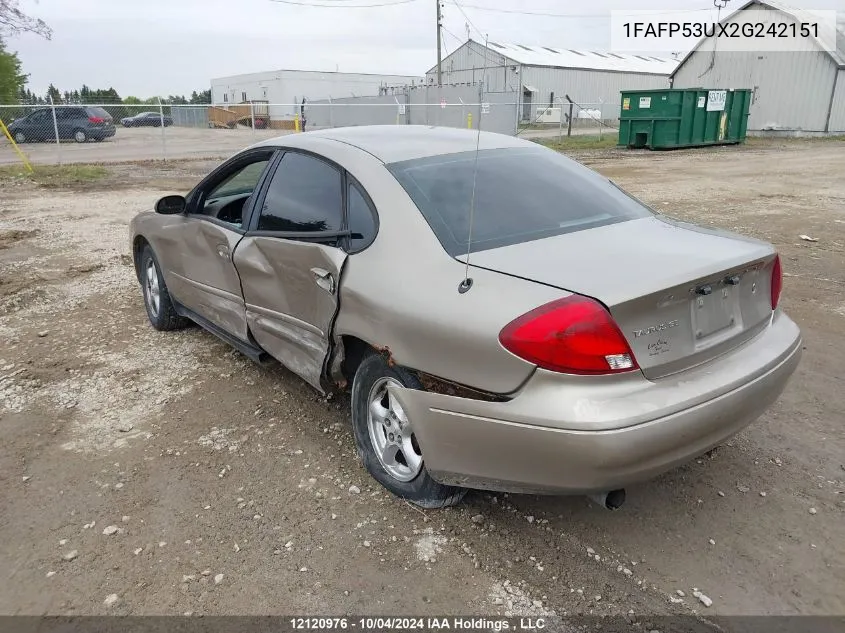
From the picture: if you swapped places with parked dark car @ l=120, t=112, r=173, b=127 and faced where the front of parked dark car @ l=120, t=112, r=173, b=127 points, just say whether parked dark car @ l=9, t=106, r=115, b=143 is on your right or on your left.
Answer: on your left

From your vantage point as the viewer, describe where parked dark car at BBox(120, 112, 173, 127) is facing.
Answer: facing to the left of the viewer

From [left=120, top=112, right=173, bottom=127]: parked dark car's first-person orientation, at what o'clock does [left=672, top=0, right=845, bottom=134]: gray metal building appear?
The gray metal building is roughly at 7 o'clock from the parked dark car.

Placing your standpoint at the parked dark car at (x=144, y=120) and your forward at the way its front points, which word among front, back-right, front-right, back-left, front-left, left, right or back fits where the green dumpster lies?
back-left

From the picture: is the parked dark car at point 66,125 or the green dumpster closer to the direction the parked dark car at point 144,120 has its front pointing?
the parked dark car

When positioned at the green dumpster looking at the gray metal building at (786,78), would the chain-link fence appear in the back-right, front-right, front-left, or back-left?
back-left

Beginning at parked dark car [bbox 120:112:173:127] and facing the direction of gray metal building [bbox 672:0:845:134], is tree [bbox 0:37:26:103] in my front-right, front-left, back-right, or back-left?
back-left

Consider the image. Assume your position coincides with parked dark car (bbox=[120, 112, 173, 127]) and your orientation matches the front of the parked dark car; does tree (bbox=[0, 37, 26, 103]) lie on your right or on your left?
on your right

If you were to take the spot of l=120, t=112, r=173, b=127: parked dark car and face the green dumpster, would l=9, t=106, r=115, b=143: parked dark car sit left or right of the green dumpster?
right

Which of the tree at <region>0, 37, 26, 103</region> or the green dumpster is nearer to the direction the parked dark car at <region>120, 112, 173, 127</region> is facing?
the tree

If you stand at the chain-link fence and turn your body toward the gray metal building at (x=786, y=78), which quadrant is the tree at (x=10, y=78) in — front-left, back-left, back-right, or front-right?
back-left
